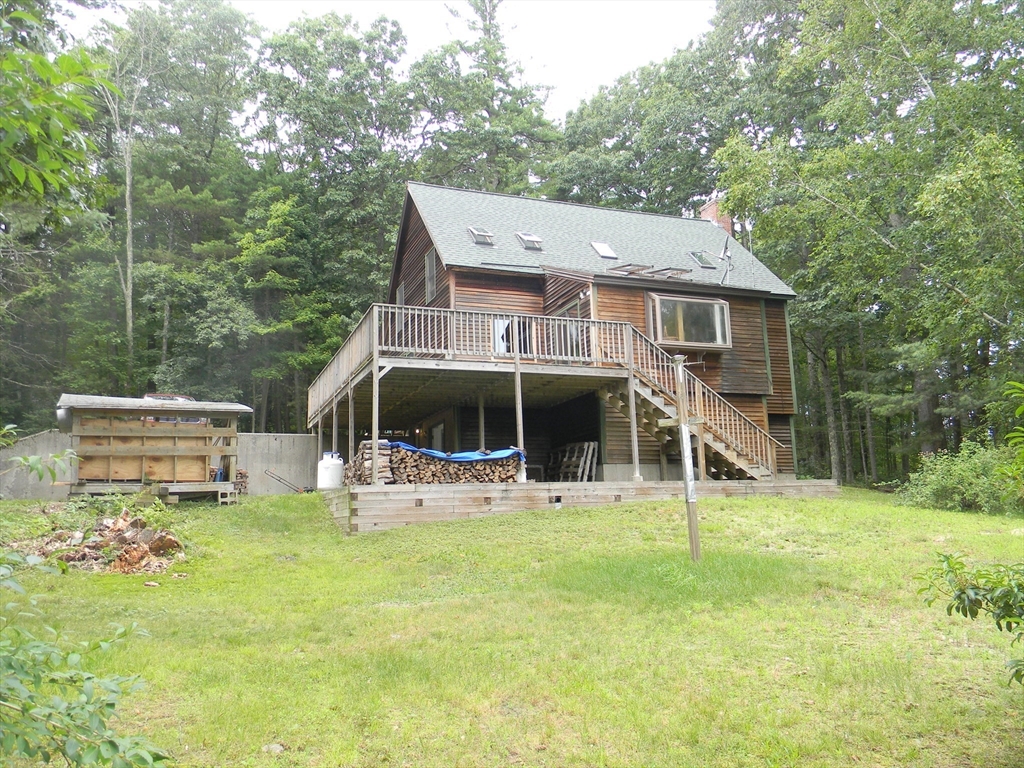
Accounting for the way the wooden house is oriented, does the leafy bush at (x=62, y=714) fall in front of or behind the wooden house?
in front

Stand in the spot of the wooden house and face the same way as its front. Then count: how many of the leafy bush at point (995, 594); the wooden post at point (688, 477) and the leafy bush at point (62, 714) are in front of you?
3

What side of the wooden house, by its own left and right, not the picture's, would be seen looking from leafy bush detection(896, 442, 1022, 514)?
left

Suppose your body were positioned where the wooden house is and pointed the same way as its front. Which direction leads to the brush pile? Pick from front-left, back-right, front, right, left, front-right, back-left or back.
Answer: front-right

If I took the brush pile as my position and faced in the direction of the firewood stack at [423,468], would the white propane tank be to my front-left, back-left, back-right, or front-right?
front-left

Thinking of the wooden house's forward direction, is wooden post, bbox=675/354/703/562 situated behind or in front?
in front

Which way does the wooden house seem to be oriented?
toward the camera

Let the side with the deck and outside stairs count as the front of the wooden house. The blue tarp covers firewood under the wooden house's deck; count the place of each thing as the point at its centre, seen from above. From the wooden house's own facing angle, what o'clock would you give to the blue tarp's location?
The blue tarp is roughly at 1 o'clock from the wooden house.

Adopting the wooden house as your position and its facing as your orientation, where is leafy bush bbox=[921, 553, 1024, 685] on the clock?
The leafy bush is roughly at 12 o'clock from the wooden house.

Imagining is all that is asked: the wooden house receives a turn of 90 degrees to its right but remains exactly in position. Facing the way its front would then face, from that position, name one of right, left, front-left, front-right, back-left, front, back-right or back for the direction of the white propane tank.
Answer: front

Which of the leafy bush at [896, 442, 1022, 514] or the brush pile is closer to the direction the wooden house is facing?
the brush pile

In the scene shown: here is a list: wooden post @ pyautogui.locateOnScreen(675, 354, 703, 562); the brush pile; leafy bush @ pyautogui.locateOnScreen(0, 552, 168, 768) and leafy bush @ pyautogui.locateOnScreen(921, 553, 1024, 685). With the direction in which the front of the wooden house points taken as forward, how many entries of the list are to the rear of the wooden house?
0
